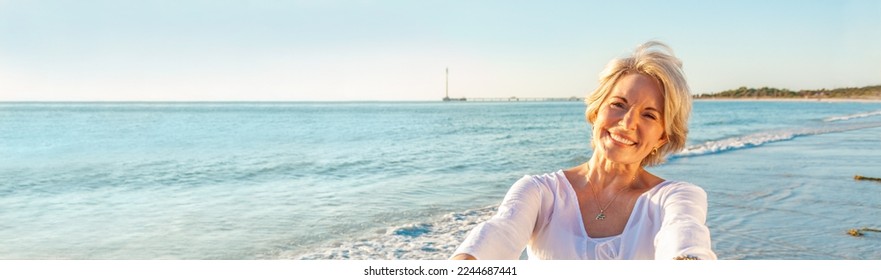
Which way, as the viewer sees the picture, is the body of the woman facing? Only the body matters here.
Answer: toward the camera
